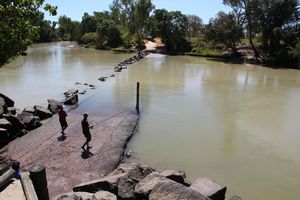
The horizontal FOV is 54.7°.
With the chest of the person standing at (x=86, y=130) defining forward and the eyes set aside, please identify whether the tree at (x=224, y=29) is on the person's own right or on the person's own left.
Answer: on the person's own left

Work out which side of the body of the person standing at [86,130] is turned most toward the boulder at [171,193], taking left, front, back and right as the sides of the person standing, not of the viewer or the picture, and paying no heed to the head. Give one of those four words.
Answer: right

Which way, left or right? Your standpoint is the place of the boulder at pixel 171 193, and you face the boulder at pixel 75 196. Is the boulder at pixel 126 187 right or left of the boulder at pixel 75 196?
right

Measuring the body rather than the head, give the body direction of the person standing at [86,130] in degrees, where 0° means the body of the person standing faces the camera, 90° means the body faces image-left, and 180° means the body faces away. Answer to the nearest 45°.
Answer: approximately 270°

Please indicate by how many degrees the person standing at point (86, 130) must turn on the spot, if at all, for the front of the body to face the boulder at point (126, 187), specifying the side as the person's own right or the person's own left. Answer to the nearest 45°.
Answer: approximately 90° to the person's own right

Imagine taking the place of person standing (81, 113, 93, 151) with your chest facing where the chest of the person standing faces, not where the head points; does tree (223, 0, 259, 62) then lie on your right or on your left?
on your left

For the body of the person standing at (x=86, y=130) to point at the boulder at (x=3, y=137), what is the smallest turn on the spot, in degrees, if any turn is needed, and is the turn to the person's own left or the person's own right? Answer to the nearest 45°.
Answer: approximately 135° to the person's own left
